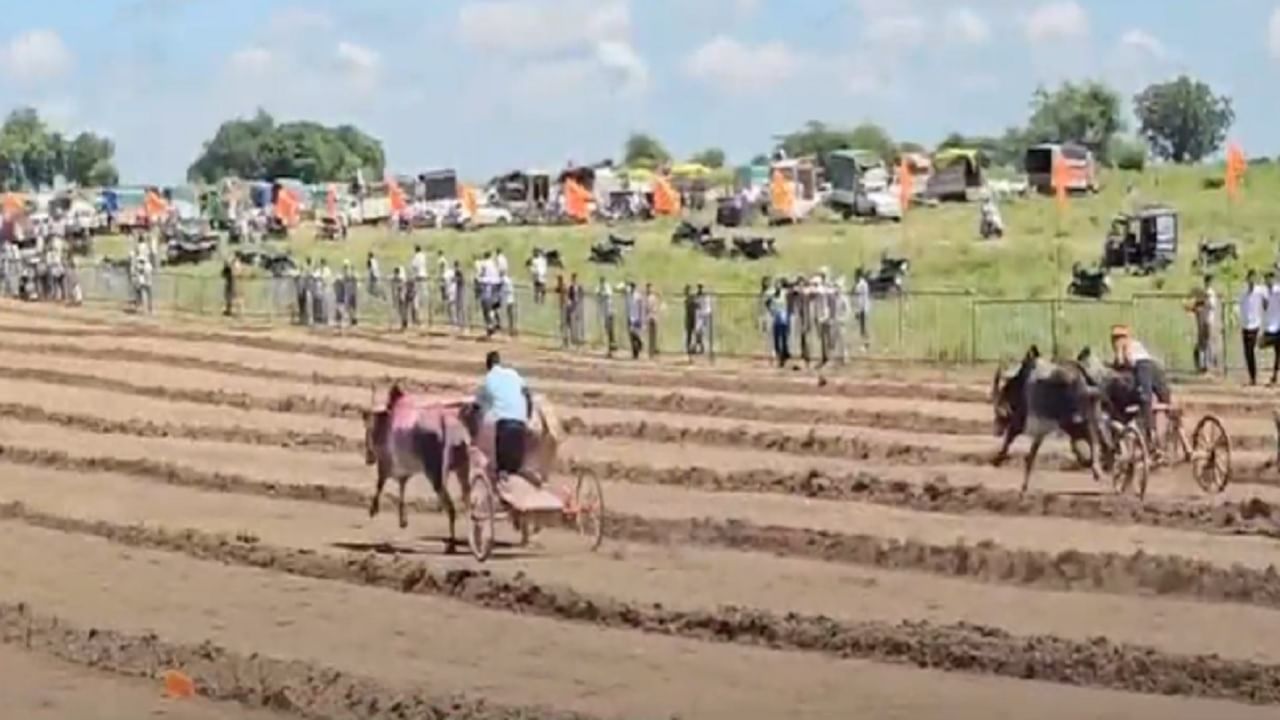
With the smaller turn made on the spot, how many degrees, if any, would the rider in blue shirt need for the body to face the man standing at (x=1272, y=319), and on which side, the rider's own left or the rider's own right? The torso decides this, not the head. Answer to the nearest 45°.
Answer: approximately 90° to the rider's own right

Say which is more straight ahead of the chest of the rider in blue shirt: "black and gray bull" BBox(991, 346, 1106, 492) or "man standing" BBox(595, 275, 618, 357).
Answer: the man standing

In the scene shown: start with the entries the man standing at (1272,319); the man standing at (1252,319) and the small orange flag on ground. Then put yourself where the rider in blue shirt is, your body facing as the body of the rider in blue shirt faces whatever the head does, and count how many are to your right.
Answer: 2

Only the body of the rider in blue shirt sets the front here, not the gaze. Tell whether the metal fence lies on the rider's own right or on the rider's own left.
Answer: on the rider's own right

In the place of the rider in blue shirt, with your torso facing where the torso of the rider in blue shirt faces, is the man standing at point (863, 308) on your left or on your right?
on your right

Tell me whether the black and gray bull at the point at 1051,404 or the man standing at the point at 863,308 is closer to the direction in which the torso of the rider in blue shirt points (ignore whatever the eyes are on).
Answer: the man standing

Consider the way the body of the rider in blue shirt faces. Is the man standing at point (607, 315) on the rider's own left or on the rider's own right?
on the rider's own right

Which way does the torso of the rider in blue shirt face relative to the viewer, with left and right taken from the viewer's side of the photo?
facing away from the viewer and to the left of the viewer

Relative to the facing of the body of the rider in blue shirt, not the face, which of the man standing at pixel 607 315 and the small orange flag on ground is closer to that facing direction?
the man standing
